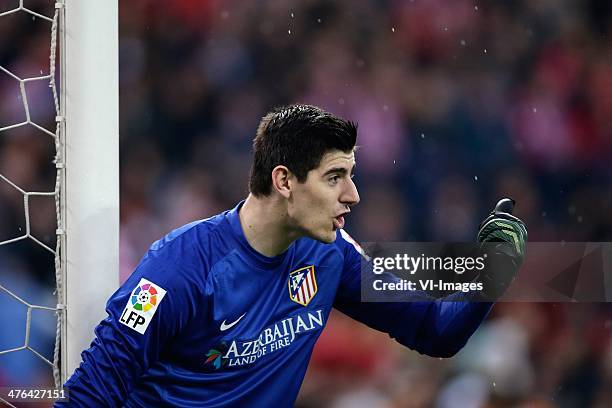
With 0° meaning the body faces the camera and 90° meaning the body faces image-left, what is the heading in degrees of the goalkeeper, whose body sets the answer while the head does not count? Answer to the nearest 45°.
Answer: approximately 315°
